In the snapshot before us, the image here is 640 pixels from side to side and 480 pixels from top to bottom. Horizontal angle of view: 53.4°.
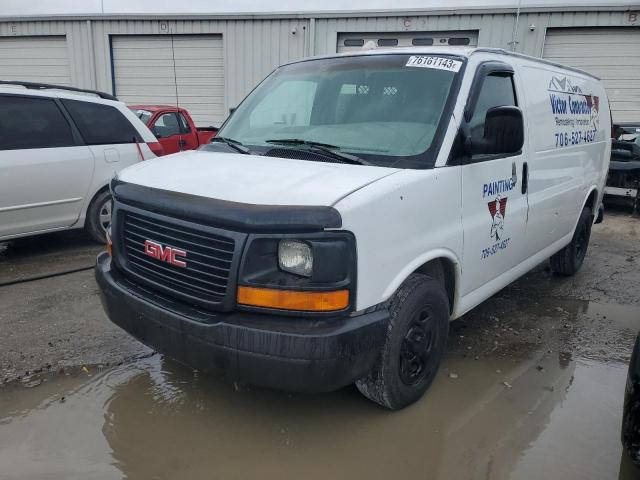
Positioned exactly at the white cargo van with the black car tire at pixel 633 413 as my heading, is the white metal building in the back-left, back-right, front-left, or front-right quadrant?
back-left

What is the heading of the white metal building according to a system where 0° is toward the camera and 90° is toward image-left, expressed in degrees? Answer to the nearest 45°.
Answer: approximately 0°

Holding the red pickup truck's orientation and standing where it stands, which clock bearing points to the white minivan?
The white minivan is roughly at 11 o'clock from the red pickup truck.

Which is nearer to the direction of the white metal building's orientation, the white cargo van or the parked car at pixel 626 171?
the white cargo van

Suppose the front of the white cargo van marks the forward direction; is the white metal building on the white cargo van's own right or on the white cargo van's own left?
on the white cargo van's own right

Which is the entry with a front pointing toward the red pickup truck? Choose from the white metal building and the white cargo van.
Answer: the white metal building

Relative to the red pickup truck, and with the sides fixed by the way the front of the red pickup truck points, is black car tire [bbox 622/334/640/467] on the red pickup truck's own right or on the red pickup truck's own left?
on the red pickup truck's own left

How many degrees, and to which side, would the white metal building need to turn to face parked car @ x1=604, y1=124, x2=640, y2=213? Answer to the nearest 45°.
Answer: approximately 45° to its left

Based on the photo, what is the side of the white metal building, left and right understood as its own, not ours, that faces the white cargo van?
front
